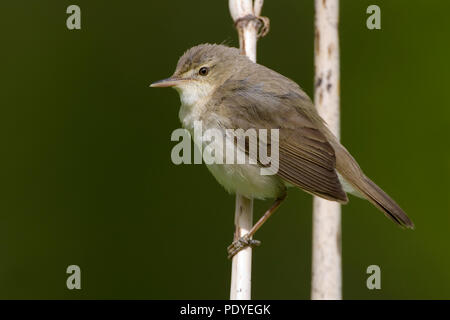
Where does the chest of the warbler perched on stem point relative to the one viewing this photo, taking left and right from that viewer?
facing to the left of the viewer
